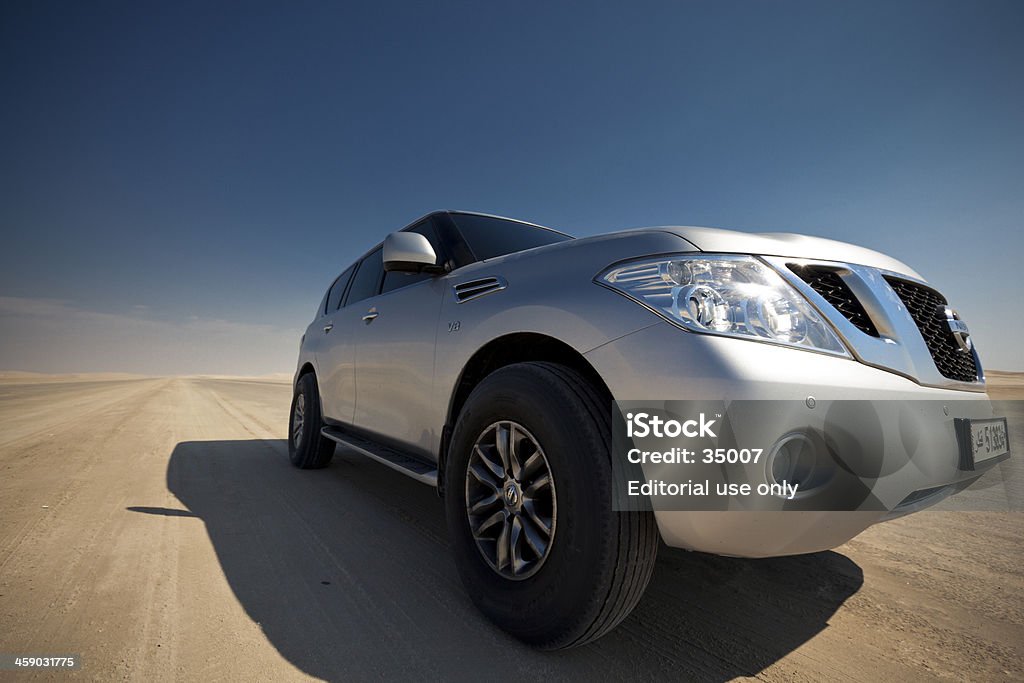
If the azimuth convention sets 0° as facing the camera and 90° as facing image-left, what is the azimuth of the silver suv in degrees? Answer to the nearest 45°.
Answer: approximately 315°
